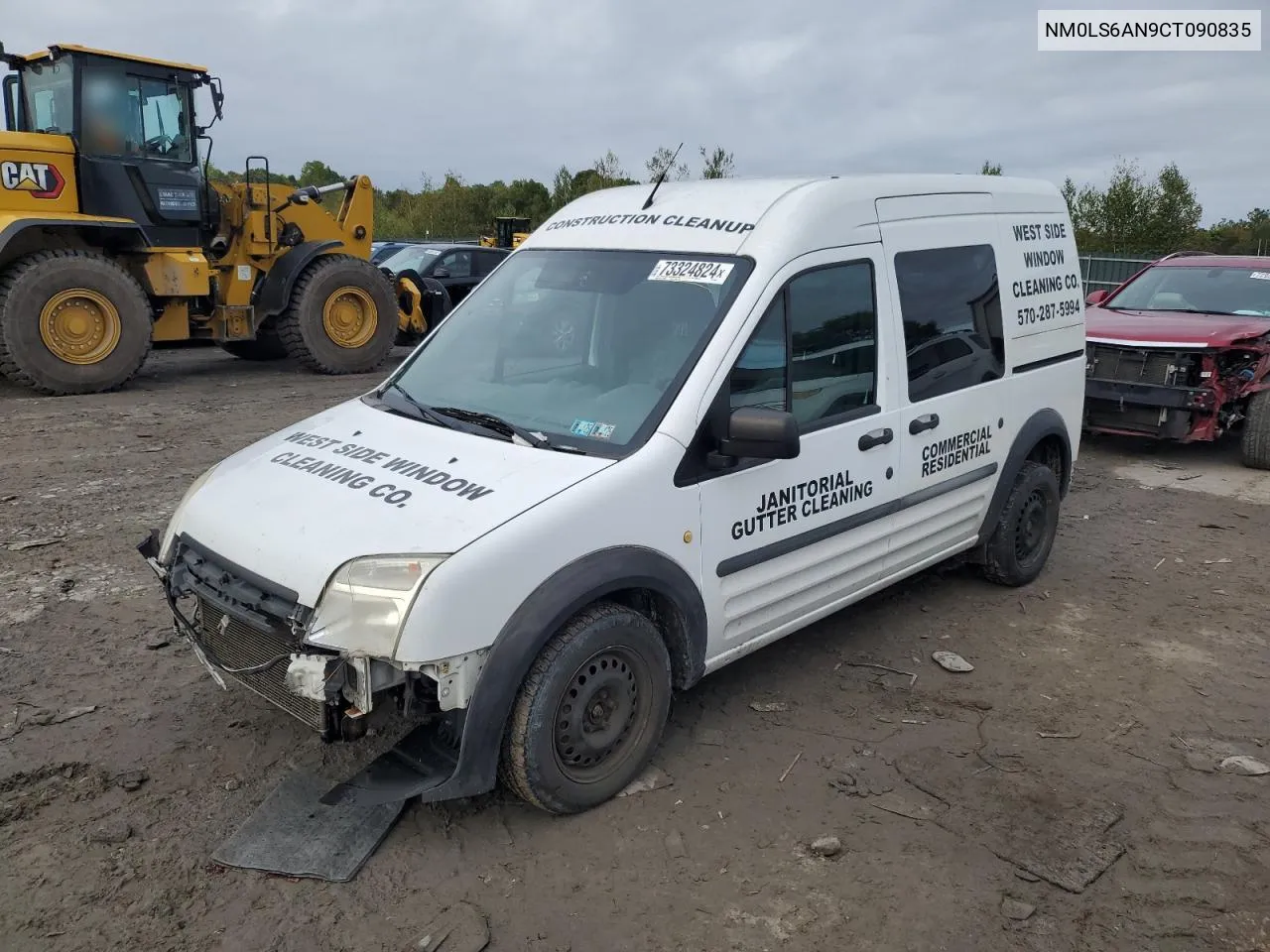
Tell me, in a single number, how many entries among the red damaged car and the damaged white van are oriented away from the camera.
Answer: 0

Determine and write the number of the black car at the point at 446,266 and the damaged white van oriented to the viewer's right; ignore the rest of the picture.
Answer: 0

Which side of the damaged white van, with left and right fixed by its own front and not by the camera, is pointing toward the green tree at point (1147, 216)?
back

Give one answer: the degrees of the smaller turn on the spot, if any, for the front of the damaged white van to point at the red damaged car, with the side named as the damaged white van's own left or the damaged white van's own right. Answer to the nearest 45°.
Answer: approximately 180°

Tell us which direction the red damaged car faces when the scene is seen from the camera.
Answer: facing the viewer and to the left of the viewer

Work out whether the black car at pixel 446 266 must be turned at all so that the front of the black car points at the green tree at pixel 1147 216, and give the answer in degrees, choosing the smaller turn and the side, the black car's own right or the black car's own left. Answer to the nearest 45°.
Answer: approximately 180°

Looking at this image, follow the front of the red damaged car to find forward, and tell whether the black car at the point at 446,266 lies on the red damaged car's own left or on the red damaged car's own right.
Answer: on the red damaged car's own right

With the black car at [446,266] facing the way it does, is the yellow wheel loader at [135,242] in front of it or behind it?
in front

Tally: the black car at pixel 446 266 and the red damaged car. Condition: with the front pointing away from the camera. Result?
0

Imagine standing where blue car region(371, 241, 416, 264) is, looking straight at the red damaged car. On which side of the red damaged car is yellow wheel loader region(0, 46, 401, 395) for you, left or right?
right

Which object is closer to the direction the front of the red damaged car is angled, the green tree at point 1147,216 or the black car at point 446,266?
the black car

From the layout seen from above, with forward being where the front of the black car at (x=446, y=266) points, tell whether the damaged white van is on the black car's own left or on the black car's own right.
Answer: on the black car's own left

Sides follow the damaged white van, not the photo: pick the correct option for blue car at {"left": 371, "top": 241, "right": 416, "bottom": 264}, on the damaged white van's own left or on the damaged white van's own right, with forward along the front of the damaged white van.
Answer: on the damaged white van's own right
